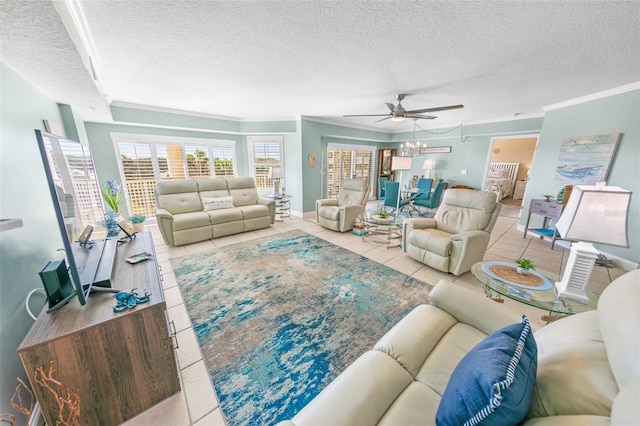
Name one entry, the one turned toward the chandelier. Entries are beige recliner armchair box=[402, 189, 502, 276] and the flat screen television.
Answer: the flat screen television

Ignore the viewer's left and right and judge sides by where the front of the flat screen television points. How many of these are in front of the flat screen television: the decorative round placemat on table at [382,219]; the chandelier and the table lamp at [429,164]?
3

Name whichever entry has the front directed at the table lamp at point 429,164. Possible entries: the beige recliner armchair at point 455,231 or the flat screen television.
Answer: the flat screen television

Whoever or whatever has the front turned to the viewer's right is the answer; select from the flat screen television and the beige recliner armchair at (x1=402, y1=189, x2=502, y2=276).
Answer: the flat screen television

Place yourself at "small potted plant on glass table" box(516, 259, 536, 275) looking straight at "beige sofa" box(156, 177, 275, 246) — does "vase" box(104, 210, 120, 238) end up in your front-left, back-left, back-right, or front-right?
front-left

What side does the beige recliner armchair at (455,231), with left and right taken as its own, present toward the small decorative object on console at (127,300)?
front

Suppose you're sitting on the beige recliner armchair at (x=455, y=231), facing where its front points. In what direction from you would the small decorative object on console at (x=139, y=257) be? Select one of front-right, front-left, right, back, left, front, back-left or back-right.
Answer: front

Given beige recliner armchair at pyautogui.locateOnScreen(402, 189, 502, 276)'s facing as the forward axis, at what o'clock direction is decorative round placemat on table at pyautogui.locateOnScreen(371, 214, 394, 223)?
The decorative round placemat on table is roughly at 2 o'clock from the beige recliner armchair.

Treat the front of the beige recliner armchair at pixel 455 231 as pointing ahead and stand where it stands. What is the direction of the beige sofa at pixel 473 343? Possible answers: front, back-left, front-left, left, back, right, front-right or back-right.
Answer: front-left

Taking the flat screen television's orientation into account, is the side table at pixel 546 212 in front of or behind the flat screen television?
in front

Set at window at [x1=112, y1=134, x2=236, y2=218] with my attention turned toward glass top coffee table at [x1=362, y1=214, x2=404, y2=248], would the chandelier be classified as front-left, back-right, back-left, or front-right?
front-left

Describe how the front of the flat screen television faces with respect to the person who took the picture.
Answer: facing to the right of the viewer

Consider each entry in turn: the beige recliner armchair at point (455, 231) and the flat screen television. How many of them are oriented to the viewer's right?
1

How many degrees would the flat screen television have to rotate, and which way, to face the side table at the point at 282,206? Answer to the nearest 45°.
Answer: approximately 45° to its left

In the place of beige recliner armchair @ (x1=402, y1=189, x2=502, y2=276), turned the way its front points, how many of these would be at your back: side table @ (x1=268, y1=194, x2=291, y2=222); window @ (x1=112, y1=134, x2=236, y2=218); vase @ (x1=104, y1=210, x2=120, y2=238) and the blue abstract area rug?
0

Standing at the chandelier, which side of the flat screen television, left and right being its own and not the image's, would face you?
front

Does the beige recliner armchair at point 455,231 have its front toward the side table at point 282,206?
no

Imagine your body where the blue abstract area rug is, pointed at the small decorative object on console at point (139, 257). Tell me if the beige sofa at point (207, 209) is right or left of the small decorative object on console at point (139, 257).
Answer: right

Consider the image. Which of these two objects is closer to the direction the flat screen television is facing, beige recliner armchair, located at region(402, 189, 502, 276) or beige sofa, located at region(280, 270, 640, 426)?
the beige recliner armchair

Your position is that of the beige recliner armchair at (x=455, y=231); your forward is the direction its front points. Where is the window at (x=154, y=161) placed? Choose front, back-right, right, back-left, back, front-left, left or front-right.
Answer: front-right

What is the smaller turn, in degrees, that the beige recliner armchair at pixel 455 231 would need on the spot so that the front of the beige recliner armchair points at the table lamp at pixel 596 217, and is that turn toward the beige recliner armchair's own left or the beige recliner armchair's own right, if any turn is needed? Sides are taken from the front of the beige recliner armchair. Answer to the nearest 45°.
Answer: approximately 90° to the beige recliner armchair's own left
